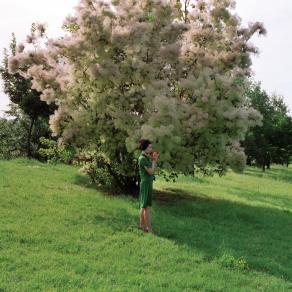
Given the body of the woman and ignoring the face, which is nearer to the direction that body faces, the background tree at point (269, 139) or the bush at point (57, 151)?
the background tree

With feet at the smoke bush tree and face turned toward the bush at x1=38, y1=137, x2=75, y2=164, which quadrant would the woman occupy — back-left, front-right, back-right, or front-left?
back-left

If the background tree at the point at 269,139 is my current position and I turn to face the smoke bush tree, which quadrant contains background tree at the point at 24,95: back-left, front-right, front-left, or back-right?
front-right

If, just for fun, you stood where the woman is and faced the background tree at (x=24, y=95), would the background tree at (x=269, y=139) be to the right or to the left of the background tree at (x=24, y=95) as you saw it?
right

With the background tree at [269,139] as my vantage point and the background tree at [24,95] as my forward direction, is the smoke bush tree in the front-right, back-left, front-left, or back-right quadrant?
front-left

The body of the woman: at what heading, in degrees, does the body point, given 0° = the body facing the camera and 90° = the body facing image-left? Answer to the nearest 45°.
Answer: approximately 270°

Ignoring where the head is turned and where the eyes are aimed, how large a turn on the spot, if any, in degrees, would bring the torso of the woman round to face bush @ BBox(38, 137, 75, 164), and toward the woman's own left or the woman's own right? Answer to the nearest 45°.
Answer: approximately 135° to the woman's own left

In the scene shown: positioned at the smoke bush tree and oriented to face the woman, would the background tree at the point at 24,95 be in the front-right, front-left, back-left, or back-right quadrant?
back-right

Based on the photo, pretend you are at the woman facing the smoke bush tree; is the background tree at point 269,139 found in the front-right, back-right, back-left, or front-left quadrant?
front-right

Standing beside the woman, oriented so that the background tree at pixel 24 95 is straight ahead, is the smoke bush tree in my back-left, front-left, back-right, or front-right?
front-right

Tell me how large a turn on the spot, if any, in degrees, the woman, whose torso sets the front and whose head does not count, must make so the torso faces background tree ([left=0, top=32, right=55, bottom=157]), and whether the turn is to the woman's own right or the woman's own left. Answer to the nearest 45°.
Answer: approximately 135° to the woman's own left
